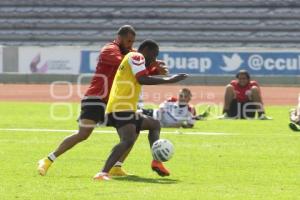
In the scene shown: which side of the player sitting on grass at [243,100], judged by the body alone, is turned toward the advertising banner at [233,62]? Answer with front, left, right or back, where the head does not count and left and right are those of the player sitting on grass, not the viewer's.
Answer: back

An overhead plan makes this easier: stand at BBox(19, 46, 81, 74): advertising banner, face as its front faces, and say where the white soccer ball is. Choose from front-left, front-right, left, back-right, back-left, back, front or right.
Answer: front

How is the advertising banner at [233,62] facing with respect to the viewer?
toward the camera

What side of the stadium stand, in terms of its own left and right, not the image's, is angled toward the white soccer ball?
front

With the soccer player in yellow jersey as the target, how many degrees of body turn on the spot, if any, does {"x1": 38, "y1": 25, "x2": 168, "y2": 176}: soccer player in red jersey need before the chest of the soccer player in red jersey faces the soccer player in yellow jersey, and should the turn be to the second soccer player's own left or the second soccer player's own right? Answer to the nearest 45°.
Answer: approximately 45° to the second soccer player's own right

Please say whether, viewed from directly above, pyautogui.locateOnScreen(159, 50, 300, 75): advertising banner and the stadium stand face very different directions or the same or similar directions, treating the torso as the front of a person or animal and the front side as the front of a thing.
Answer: same or similar directions

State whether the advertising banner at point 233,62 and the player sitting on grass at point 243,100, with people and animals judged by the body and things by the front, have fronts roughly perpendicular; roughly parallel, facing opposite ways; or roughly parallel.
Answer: roughly parallel

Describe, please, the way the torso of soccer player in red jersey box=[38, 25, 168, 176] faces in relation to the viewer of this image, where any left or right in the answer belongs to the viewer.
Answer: facing to the right of the viewer

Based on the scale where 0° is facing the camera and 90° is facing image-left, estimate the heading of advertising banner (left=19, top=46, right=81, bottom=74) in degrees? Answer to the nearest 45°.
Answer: approximately 0°

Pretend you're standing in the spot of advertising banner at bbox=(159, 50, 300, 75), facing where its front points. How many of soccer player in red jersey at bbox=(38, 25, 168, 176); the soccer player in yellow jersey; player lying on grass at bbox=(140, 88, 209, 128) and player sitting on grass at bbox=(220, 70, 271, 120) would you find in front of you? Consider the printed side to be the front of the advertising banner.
4

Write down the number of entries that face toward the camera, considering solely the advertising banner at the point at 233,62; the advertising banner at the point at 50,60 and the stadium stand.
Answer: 3

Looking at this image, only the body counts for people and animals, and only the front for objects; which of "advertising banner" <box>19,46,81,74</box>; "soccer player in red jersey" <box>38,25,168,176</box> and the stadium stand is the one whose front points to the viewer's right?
the soccer player in red jersey

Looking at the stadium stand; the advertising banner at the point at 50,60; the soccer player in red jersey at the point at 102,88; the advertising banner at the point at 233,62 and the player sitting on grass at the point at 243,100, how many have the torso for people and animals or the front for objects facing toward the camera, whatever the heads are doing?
4
